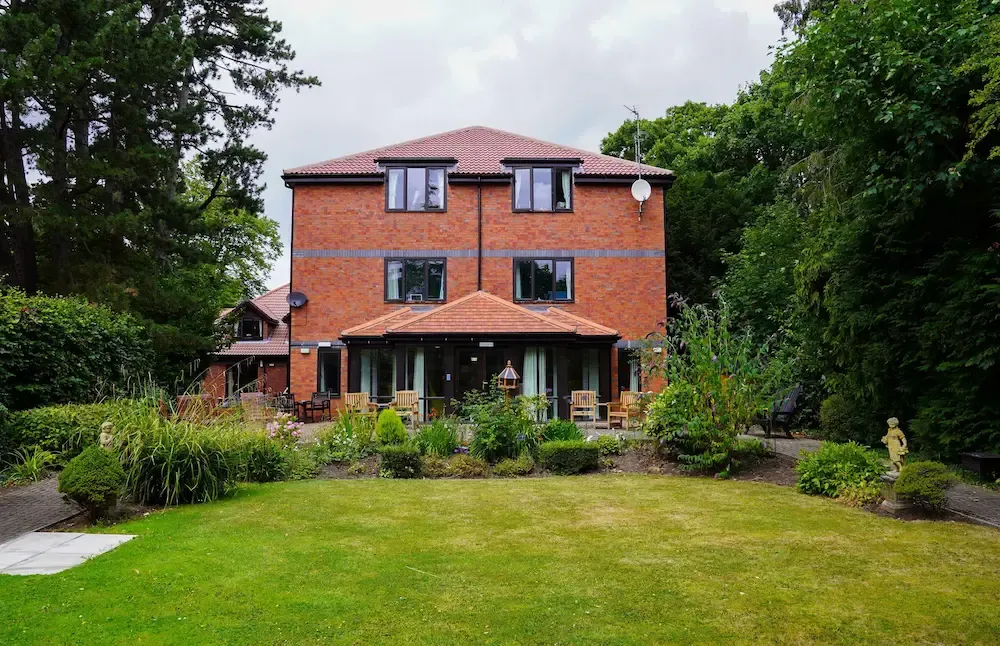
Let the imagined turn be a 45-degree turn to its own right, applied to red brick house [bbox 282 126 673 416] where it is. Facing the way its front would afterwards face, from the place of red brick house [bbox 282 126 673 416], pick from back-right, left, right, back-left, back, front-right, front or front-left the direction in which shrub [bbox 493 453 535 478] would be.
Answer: front-left

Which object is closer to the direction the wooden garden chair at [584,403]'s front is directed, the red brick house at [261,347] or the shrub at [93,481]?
the shrub

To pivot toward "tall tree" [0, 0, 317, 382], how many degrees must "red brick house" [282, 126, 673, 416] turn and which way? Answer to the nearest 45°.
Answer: approximately 45° to its right

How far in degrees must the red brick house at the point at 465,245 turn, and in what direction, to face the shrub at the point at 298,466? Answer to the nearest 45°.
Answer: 0° — it already faces it

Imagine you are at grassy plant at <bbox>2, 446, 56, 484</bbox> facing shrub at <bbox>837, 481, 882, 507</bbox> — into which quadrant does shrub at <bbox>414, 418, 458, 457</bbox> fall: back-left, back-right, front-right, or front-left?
front-left

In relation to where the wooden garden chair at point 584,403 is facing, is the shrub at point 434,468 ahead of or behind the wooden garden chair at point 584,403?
ahead

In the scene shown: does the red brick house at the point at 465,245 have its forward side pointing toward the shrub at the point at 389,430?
yes

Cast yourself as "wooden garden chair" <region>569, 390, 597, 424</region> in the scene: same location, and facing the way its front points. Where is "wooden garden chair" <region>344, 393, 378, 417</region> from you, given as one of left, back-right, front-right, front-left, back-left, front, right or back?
right

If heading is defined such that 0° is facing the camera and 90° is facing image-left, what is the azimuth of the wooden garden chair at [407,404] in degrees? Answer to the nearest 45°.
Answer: approximately 45°

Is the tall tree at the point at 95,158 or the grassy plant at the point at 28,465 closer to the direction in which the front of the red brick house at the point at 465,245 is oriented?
the grassy plant

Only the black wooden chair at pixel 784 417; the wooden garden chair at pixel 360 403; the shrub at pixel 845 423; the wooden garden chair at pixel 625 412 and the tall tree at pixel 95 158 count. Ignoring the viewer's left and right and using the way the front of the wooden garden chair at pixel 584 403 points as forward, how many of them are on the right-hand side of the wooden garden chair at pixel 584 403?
2

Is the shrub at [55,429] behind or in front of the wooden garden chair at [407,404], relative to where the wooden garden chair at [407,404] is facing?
in front

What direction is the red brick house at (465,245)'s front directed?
toward the camera

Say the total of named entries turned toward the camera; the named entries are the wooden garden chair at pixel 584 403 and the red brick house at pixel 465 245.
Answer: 2

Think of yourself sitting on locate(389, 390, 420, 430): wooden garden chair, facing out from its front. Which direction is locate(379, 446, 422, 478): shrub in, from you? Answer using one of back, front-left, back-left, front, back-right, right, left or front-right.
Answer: front-left
